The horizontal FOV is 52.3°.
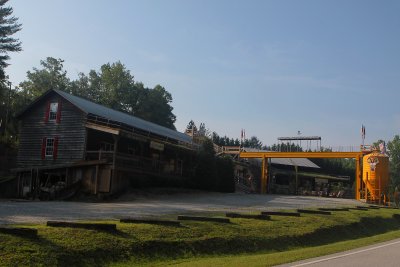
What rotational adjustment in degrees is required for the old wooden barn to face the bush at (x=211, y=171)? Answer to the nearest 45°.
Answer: approximately 45° to its left

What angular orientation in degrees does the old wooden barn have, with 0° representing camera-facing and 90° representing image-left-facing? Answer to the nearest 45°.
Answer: approximately 315°
